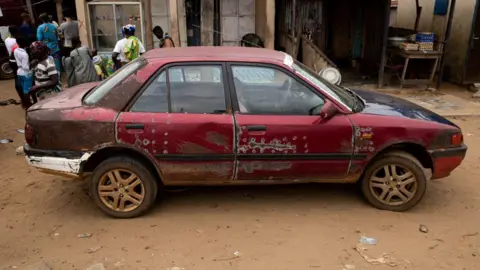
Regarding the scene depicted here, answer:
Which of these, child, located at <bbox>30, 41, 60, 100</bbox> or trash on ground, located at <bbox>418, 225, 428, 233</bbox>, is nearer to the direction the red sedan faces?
the trash on ground

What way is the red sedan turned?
to the viewer's right

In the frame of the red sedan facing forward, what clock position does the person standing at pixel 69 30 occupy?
The person standing is roughly at 8 o'clock from the red sedan.

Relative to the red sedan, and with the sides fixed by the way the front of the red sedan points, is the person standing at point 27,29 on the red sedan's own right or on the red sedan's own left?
on the red sedan's own left

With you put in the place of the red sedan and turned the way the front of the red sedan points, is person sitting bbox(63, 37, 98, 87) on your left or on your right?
on your left

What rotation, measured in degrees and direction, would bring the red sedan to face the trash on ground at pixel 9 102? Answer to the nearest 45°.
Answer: approximately 135° to its left

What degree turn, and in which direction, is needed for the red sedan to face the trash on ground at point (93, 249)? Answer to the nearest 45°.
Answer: approximately 135° to its right

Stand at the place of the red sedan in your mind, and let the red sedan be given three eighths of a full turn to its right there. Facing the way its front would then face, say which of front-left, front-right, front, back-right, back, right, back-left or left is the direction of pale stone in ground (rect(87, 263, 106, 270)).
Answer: front

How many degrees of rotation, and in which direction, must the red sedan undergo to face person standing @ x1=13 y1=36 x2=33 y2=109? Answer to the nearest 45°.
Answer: approximately 135° to its left
